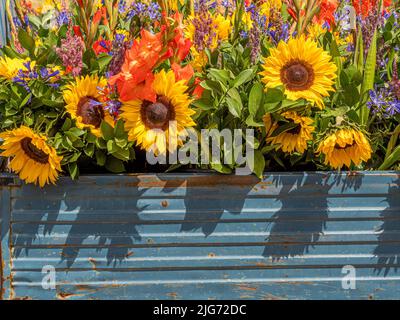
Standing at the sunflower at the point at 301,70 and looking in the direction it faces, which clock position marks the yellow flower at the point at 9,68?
The yellow flower is roughly at 3 o'clock from the sunflower.

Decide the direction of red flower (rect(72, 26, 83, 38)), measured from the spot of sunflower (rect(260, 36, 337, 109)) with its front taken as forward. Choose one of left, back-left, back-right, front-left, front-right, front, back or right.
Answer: right

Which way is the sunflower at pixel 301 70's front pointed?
toward the camera
